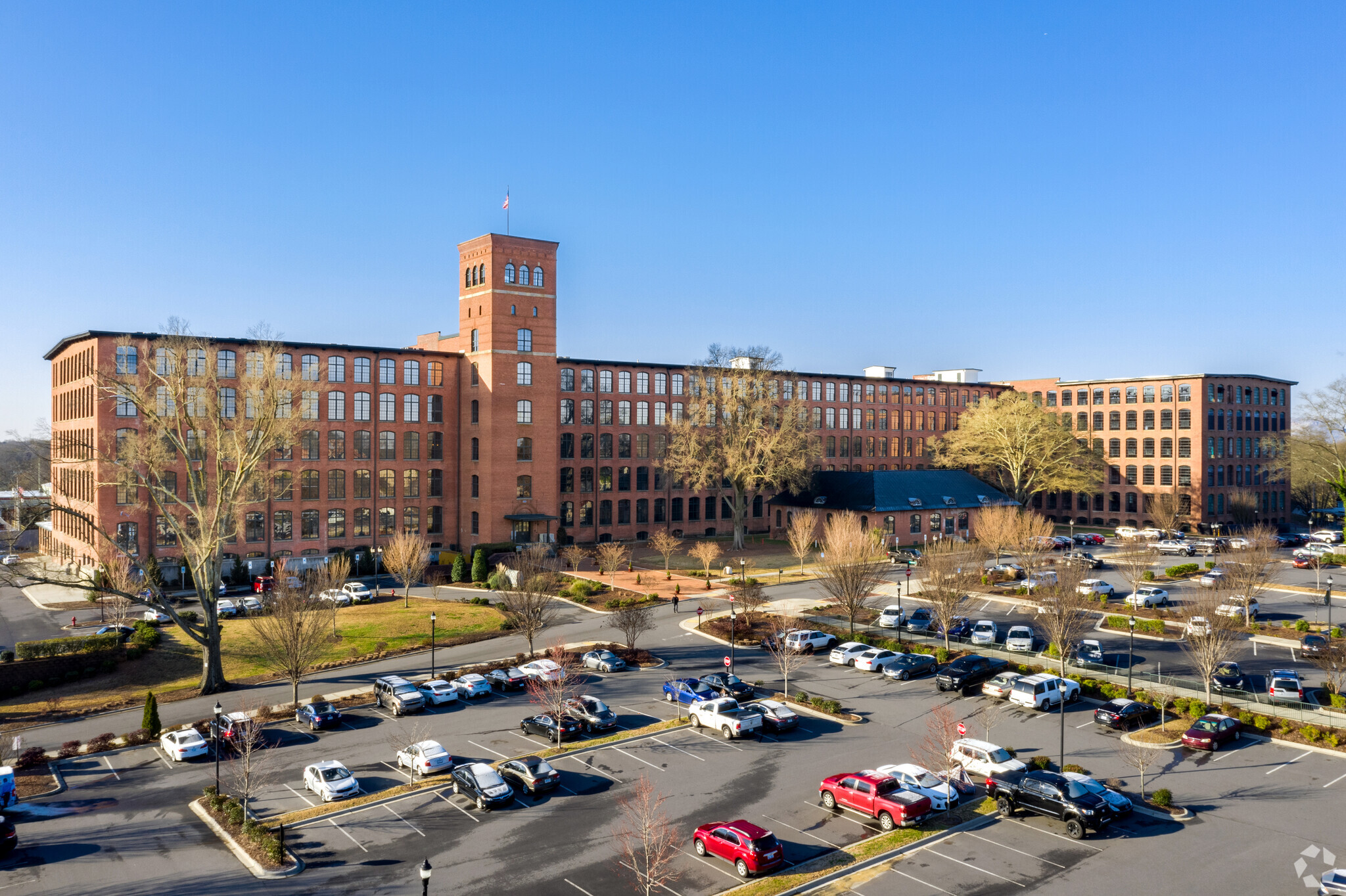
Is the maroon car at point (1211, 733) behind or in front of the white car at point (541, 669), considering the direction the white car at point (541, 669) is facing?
behind

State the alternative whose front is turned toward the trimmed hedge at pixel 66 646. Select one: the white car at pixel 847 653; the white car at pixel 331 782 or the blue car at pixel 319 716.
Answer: the blue car

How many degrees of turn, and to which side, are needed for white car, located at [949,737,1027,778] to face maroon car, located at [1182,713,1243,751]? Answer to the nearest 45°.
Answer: approximately 90° to its left

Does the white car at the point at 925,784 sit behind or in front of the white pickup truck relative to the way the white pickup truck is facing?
behind

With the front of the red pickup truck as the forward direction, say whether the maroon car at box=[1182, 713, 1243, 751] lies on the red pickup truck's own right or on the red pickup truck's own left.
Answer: on the red pickup truck's own right
